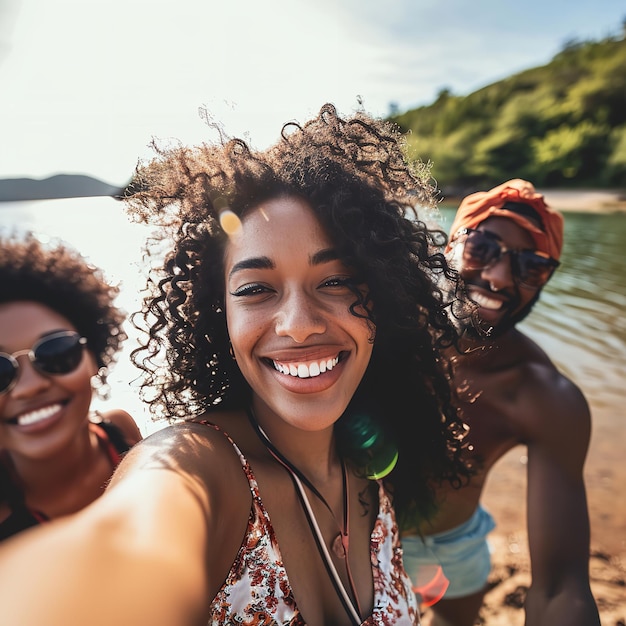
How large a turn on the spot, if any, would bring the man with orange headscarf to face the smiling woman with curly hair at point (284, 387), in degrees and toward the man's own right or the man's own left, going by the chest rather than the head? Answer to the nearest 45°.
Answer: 0° — they already face them

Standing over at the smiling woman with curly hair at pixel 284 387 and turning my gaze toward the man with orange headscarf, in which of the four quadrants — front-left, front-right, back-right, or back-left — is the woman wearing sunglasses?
back-left

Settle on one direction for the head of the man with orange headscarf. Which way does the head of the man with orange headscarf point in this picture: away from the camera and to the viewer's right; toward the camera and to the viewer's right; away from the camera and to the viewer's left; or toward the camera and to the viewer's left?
toward the camera and to the viewer's left

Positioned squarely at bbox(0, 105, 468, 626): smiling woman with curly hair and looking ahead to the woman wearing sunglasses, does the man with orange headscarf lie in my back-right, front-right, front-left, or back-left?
back-right

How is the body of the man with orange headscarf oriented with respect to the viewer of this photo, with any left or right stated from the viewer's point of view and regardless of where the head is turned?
facing the viewer and to the left of the viewer
